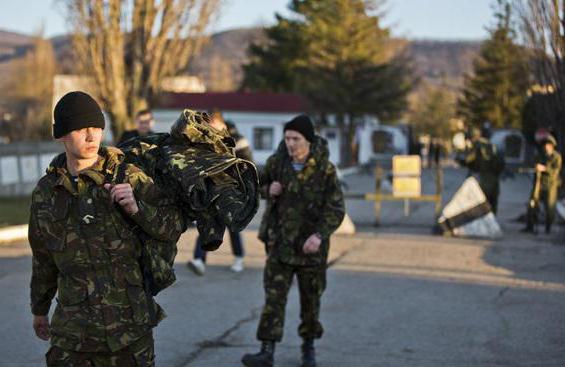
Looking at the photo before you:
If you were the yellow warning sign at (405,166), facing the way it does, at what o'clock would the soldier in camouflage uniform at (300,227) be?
The soldier in camouflage uniform is roughly at 12 o'clock from the yellow warning sign.

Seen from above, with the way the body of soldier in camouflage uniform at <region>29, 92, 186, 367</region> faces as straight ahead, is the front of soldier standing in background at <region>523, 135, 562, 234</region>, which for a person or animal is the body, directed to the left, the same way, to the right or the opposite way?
to the right

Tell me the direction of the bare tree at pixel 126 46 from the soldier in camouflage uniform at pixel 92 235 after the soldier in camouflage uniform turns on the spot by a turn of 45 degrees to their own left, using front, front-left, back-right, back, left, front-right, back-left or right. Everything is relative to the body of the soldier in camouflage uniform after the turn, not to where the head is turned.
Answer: back-left

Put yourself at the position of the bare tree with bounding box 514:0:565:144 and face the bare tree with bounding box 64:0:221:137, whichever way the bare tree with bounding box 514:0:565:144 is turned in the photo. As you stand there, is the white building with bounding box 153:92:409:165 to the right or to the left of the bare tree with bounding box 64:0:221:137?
right

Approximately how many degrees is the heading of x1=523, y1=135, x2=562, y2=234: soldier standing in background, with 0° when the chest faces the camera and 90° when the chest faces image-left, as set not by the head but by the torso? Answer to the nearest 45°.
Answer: approximately 45°

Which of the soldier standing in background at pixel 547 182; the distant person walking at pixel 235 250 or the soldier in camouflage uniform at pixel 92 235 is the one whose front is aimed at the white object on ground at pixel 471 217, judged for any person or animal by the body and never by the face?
the soldier standing in background
